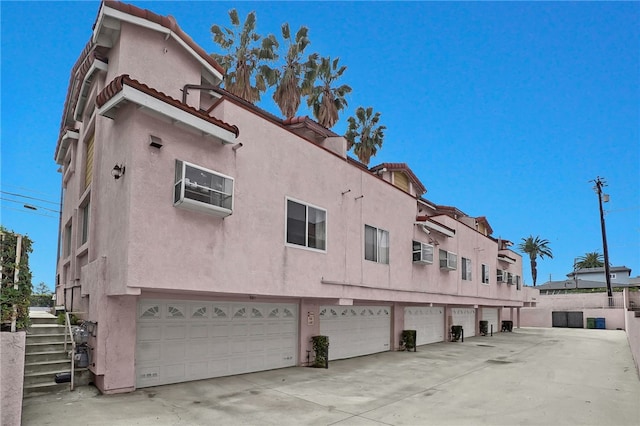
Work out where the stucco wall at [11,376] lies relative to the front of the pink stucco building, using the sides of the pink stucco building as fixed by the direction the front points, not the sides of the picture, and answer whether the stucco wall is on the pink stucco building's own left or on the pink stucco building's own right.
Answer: on the pink stucco building's own right

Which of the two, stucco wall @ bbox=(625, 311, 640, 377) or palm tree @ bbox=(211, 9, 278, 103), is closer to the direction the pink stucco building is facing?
the stucco wall

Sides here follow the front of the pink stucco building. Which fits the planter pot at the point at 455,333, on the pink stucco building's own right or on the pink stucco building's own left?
on the pink stucco building's own left

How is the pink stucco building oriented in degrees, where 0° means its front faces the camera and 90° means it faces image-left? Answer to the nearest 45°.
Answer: approximately 315°

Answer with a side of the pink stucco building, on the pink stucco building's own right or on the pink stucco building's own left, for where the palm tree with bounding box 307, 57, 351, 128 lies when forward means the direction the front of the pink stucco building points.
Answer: on the pink stucco building's own left

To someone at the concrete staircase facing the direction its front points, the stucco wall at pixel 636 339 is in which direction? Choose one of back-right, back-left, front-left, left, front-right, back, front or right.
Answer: left

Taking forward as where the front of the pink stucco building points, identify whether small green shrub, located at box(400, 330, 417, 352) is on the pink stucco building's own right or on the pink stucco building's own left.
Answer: on the pink stucco building's own left

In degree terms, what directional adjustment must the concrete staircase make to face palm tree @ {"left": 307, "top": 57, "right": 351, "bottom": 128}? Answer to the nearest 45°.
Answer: approximately 135° to its left

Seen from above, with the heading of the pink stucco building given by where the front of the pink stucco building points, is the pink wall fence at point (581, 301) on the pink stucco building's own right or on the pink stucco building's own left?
on the pink stucco building's own left

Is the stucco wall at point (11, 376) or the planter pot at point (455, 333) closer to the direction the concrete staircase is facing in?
the stucco wall
